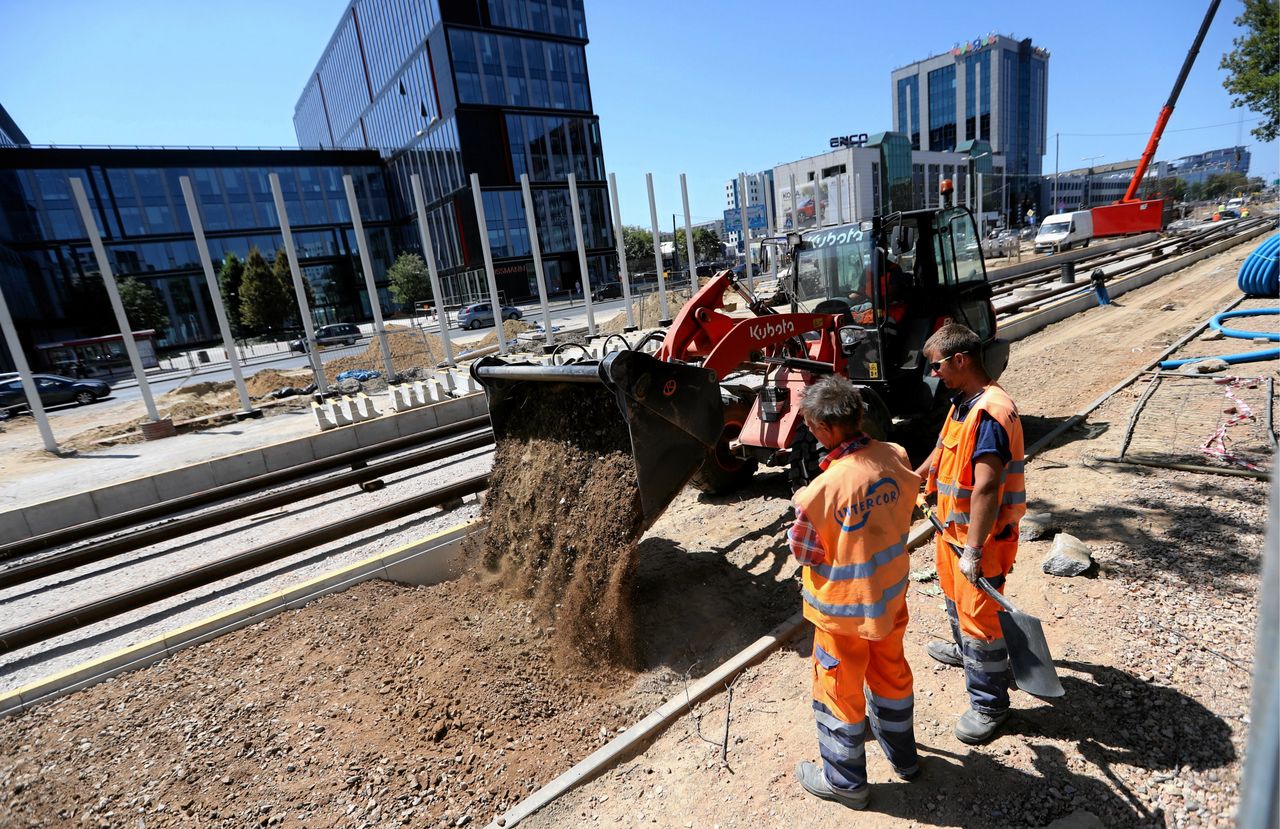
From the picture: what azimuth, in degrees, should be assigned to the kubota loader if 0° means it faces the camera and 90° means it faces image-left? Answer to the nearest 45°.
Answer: approximately 45°

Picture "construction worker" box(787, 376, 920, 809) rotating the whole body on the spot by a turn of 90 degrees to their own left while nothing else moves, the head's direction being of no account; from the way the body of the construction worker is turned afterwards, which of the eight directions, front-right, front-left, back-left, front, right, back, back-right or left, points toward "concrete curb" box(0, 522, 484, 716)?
front-right

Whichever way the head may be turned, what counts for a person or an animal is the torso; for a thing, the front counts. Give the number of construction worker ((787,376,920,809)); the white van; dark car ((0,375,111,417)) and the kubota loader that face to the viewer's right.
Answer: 1

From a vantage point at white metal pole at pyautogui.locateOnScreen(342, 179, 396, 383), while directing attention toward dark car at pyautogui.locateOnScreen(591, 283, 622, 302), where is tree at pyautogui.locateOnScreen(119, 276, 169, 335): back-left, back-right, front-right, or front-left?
front-left

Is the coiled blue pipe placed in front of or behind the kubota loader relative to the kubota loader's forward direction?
behind

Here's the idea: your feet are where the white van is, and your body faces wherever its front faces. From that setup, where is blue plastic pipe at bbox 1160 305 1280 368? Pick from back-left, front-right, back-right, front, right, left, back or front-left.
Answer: front-left

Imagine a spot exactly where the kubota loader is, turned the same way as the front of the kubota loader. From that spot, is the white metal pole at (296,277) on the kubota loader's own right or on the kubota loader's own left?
on the kubota loader's own right

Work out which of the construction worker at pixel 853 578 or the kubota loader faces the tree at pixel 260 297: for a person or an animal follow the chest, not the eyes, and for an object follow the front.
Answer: the construction worker

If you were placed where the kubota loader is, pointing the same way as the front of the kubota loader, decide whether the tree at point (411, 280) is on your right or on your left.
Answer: on your right

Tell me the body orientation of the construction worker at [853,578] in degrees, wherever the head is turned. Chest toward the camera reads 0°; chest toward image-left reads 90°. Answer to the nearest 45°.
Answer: approximately 135°

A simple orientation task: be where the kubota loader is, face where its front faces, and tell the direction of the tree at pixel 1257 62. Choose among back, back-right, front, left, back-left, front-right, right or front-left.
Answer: back

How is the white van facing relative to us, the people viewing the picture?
facing the viewer and to the left of the viewer

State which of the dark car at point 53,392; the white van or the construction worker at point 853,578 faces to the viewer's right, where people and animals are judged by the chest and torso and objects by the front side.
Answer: the dark car

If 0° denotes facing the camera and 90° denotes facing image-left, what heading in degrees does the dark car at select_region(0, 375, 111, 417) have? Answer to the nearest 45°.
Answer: approximately 270°

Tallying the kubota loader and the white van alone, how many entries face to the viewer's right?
0

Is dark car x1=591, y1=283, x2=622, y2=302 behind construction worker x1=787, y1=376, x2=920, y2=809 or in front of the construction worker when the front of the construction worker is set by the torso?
in front

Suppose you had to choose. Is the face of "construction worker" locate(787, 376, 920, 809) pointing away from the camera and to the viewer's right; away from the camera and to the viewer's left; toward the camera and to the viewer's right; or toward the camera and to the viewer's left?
away from the camera and to the viewer's left
